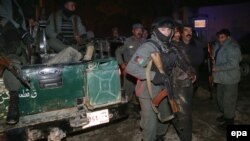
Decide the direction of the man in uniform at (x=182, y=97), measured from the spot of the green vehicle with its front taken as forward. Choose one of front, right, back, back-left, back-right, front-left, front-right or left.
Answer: back-right

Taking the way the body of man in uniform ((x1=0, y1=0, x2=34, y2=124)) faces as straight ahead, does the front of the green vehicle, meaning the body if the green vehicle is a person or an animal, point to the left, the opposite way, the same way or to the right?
the opposite way

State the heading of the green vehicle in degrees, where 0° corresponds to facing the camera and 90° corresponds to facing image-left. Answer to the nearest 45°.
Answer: approximately 135°

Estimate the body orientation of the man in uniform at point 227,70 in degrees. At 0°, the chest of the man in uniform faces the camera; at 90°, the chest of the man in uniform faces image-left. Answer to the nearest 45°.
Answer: approximately 45°

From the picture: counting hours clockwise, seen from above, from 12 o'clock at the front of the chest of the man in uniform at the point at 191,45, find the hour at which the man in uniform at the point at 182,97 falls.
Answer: the man in uniform at the point at 182,97 is roughly at 1 o'clock from the man in uniform at the point at 191,45.

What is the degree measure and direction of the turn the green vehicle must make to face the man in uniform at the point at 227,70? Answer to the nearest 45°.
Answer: approximately 135° to its right

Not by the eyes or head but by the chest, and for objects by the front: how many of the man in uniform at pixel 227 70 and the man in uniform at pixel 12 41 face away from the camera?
0

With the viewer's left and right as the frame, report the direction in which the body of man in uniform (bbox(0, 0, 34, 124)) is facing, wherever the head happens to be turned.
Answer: facing the viewer and to the right of the viewer

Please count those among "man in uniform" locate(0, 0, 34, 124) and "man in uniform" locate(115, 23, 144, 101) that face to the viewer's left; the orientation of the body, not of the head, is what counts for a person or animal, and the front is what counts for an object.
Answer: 0

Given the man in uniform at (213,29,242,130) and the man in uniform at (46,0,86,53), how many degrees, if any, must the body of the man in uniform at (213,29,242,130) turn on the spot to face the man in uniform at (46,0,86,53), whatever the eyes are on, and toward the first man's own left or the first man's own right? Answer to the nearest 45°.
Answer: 0° — they already face them
